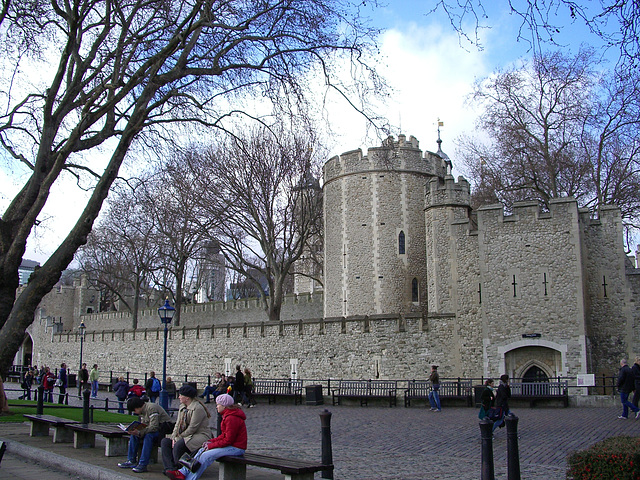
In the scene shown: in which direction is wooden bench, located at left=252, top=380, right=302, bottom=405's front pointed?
toward the camera

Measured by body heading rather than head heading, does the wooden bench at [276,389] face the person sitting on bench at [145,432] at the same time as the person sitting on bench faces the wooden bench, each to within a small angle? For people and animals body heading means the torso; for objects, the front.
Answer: no

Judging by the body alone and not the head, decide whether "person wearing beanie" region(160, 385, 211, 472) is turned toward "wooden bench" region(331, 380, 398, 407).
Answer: no

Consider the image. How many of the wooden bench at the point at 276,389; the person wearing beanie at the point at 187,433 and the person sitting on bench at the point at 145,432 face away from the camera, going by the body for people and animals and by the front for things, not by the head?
0

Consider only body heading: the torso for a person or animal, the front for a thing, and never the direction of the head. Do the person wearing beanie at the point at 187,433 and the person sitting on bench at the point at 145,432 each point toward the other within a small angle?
no

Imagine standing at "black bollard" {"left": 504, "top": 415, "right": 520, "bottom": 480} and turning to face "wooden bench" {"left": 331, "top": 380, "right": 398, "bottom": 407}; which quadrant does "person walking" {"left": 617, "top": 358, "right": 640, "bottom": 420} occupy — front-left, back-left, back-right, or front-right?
front-right

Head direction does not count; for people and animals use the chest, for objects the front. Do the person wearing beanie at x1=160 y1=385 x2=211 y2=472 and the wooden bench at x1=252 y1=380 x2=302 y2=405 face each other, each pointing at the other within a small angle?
no

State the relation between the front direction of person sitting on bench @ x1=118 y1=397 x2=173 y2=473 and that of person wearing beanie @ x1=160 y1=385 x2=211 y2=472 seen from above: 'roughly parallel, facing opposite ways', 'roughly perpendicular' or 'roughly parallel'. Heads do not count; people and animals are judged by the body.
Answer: roughly parallel

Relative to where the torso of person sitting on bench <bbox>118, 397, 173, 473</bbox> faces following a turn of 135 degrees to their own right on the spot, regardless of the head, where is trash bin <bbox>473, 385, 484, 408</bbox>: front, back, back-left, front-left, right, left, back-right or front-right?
front-right

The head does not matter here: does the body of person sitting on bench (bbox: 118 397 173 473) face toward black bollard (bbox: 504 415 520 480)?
no

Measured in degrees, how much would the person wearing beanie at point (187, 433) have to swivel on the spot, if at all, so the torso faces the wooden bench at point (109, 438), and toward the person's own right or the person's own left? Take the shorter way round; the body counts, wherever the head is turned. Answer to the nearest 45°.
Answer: approximately 90° to the person's own right

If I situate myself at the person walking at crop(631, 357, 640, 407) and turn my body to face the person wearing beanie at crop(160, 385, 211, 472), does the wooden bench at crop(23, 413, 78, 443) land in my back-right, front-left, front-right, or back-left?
front-right

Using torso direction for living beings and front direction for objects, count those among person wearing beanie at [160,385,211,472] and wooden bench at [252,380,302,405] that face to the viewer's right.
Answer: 0

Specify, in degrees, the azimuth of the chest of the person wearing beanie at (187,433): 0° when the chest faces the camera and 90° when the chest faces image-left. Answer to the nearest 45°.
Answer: approximately 45°

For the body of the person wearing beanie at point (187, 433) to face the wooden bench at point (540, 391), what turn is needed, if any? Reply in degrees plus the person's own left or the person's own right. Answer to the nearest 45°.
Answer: approximately 180°

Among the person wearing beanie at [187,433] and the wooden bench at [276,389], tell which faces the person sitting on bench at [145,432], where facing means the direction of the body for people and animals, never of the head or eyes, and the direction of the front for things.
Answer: the wooden bench

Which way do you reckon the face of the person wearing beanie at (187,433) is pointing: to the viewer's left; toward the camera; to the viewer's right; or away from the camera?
to the viewer's left

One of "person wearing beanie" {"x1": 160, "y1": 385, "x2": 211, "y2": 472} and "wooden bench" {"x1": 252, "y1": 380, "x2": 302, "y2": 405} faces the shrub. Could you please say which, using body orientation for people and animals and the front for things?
the wooden bench

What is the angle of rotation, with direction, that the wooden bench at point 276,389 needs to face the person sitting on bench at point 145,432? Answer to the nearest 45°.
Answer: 0° — it already faces them
